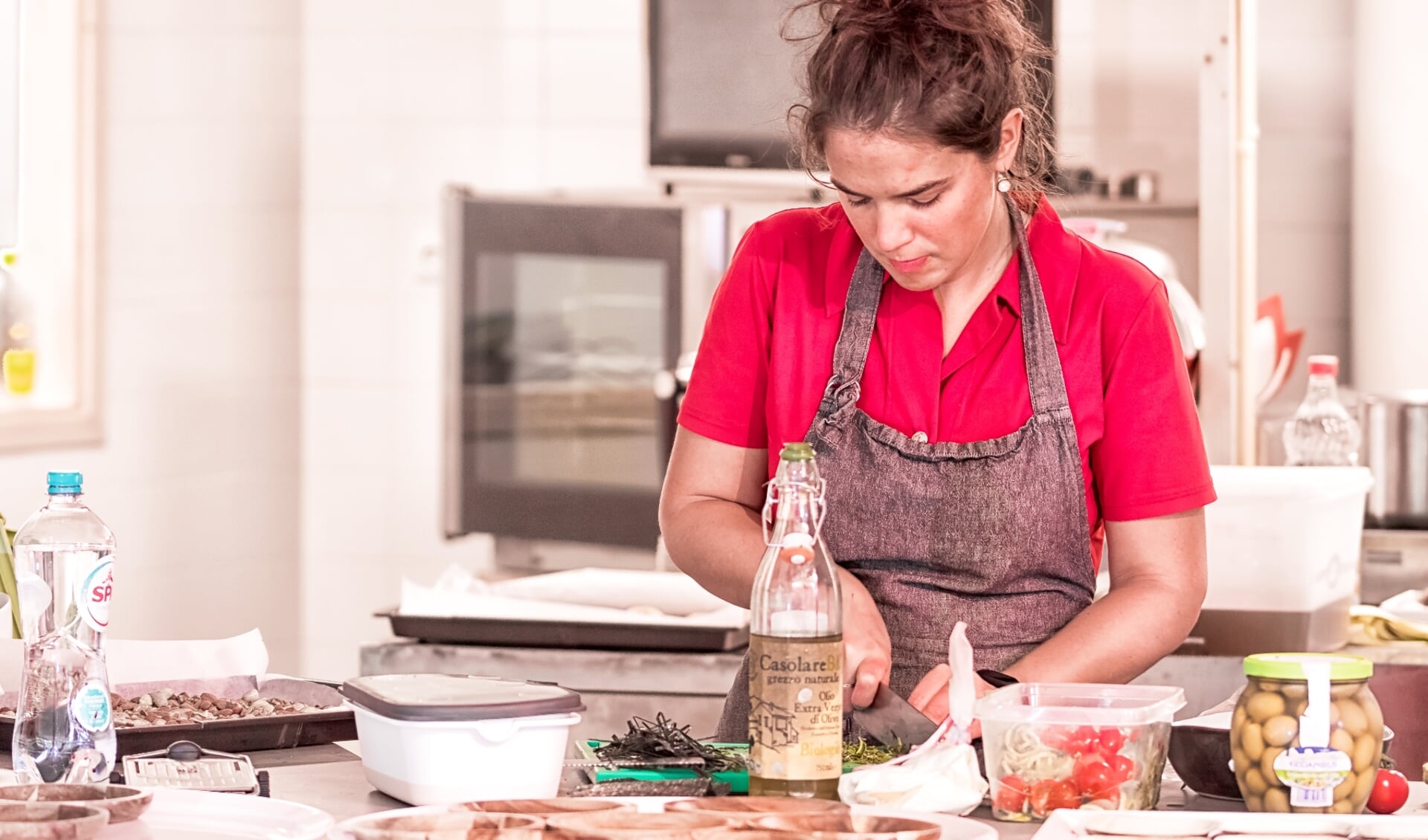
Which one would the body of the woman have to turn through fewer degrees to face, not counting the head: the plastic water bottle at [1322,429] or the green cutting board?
the green cutting board

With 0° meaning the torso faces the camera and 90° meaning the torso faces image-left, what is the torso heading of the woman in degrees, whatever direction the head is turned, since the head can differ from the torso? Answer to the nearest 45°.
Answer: approximately 0°

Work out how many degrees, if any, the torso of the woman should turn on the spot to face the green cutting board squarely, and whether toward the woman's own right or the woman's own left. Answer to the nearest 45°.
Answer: approximately 45° to the woman's own right

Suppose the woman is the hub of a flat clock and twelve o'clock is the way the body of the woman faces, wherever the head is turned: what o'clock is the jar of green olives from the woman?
The jar of green olives is roughly at 11 o'clock from the woman.
